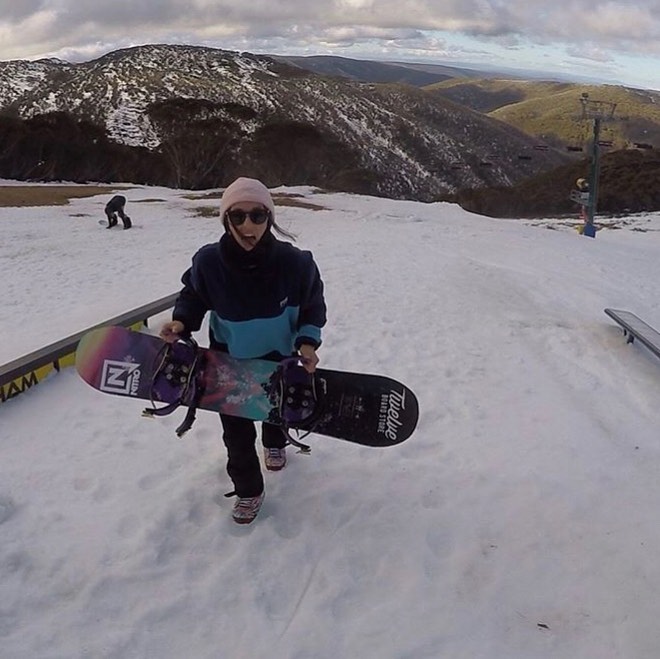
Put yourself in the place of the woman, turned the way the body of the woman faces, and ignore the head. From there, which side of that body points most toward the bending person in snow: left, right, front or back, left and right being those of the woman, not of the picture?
back

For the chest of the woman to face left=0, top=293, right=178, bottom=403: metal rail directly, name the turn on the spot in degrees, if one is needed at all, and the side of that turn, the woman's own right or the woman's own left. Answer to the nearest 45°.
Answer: approximately 135° to the woman's own right

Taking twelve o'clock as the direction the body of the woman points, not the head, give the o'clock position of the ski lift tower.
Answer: The ski lift tower is roughly at 7 o'clock from the woman.

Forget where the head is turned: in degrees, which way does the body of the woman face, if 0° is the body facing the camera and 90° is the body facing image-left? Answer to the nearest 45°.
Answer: approximately 0°

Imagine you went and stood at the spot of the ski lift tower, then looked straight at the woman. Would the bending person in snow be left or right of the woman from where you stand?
right

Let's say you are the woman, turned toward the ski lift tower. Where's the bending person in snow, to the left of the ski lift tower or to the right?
left
